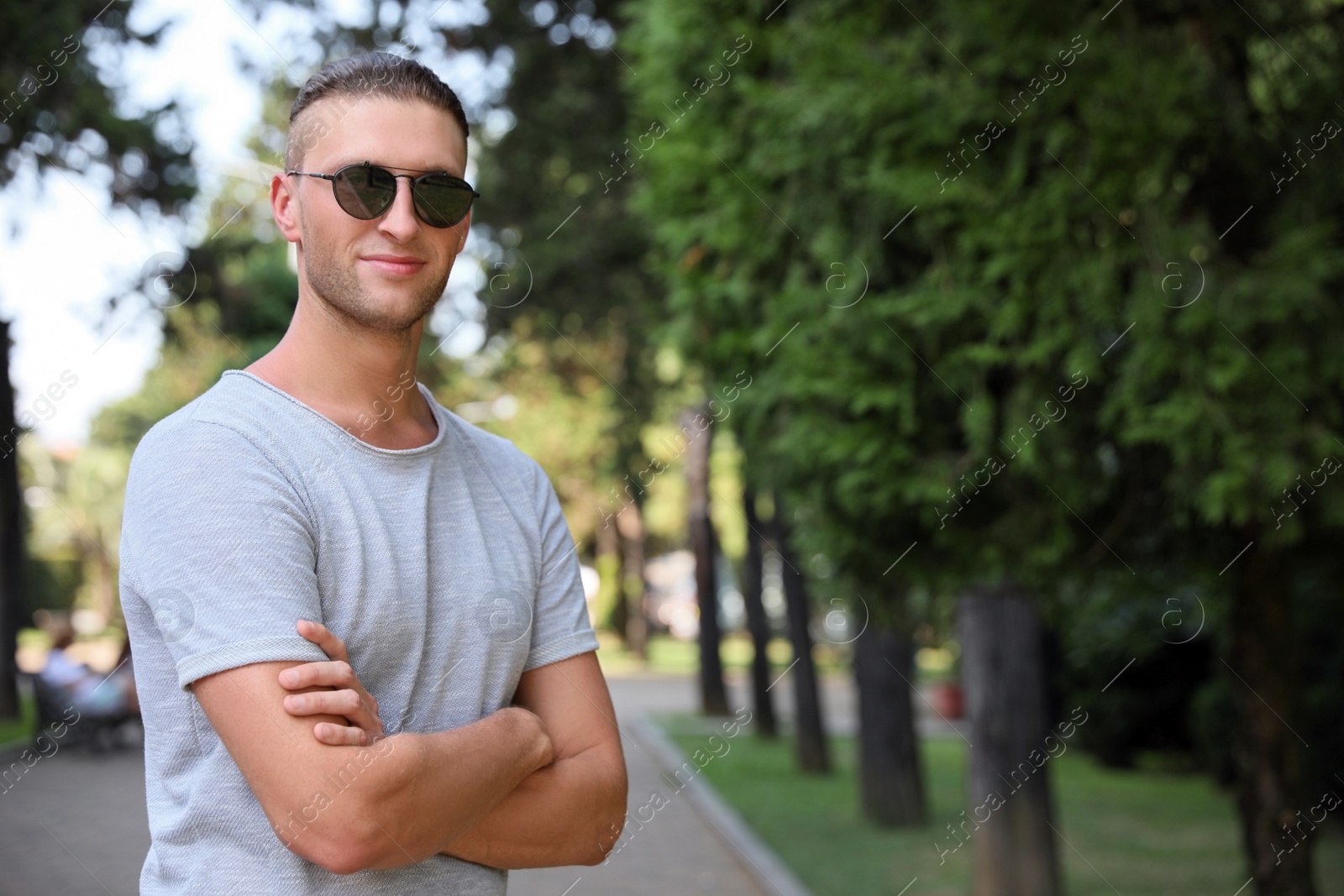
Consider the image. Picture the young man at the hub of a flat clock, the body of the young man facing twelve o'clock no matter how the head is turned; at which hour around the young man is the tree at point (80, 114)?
The tree is roughly at 7 o'clock from the young man.

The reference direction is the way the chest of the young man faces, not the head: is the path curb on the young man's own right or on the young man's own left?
on the young man's own left

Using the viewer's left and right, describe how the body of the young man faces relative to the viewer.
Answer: facing the viewer and to the right of the viewer
